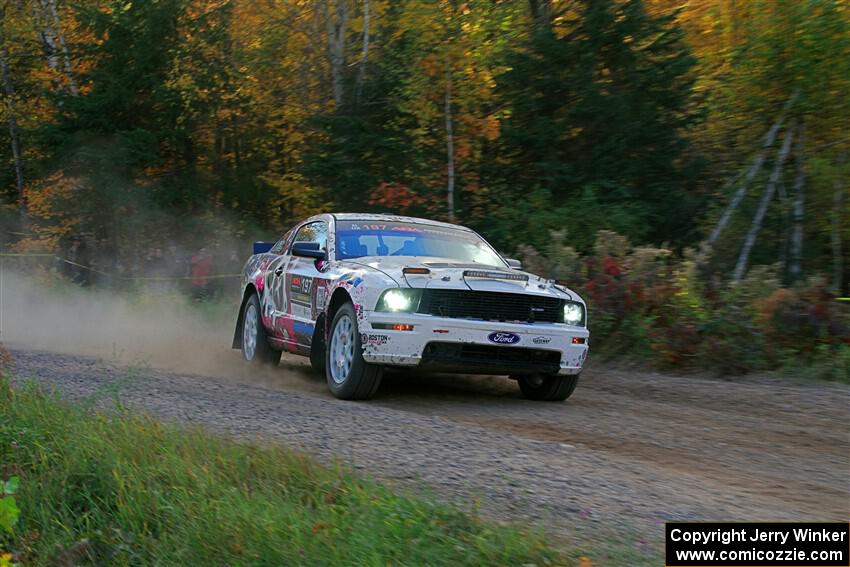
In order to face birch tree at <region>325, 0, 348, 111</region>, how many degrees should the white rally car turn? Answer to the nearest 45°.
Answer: approximately 135° to its left

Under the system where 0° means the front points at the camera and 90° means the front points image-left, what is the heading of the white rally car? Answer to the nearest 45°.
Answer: approximately 315°

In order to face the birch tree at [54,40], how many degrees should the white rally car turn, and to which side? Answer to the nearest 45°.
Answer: approximately 180°

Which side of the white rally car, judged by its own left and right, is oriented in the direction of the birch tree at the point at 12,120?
back

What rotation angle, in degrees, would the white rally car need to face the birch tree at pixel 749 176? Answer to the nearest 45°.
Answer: approximately 90° to its left

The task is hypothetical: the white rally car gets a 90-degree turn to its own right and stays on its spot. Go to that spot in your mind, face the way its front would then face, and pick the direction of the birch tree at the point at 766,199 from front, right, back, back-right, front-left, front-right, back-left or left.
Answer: back

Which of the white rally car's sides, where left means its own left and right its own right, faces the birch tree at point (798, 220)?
left

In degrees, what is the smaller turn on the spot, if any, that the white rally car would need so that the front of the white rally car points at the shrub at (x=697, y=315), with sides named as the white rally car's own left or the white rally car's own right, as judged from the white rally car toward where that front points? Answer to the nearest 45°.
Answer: approximately 90° to the white rally car's own left

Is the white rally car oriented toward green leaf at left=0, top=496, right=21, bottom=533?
no

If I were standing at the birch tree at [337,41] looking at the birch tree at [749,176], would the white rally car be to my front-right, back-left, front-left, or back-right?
front-right
